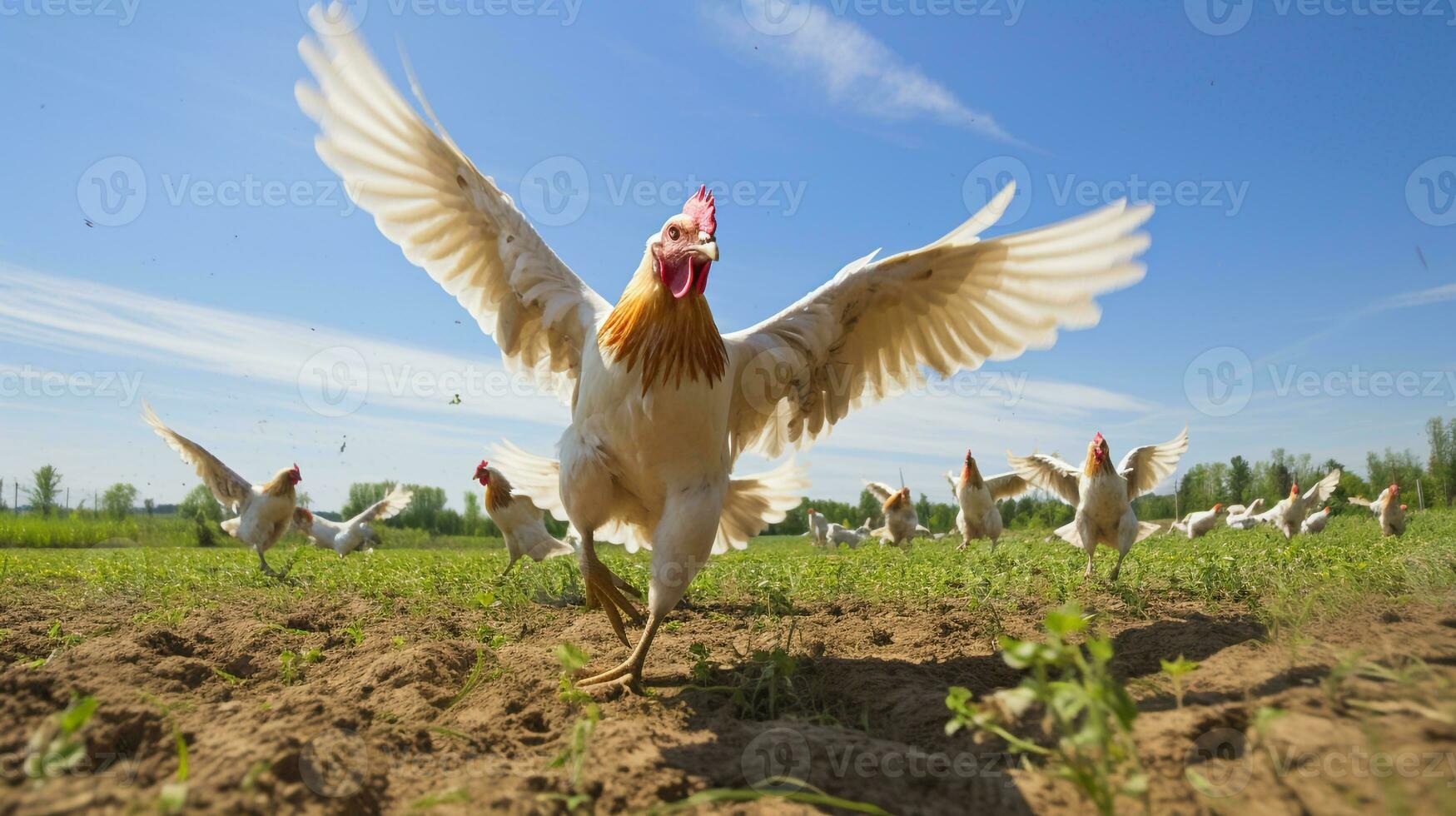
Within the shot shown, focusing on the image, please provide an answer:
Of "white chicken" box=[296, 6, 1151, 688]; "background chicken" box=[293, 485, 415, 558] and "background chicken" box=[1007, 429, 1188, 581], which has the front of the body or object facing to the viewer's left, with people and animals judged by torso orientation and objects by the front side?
"background chicken" box=[293, 485, 415, 558]

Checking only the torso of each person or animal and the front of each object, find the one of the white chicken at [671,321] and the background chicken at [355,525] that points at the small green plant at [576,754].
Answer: the white chicken

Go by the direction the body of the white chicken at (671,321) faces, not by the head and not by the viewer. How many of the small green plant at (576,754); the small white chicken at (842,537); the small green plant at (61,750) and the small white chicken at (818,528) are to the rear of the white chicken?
2

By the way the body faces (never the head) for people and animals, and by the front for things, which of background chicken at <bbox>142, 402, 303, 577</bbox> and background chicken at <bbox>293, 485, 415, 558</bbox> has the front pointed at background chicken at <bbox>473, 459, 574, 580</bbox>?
background chicken at <bbox>142, 402, 303, 577</bbox>

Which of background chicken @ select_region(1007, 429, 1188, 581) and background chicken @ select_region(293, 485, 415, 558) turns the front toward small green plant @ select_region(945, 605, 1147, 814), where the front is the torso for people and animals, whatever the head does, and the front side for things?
background chicken @ select_region(1007, 429, 1188, 581)

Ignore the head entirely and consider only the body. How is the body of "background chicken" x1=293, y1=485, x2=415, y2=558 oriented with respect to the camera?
to the viewer's left

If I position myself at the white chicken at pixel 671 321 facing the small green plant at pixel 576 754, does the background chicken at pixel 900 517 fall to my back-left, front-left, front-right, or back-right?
back-left

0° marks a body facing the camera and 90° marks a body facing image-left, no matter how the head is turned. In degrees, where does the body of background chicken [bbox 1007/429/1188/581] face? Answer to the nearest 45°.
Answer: approximately 0°

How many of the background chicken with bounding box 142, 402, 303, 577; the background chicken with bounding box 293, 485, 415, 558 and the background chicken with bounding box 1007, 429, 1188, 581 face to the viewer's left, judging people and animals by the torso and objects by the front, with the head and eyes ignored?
1

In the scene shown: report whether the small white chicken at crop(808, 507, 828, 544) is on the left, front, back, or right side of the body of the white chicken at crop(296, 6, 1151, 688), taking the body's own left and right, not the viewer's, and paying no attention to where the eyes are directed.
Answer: back
